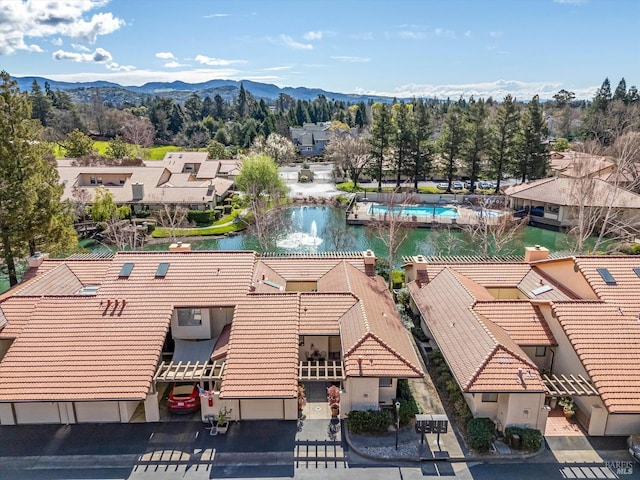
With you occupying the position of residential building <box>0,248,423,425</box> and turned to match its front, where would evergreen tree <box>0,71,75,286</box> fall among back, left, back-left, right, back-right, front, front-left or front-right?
back-right

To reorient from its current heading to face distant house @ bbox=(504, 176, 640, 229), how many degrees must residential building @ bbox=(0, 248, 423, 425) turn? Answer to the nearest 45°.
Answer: approximately 135° to its left

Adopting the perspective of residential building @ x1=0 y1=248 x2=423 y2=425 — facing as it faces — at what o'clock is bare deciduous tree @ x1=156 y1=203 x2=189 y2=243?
The bare deciduous tree is roughly at 6 o'clock from the residential building.

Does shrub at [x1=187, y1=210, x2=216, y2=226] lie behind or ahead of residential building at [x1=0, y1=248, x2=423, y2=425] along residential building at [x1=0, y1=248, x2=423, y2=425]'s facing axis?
behind

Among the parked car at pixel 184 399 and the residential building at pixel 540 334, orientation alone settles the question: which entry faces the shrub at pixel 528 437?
the residential building

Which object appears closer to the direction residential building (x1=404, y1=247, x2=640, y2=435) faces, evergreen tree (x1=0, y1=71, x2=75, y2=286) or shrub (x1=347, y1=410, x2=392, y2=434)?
the shrub

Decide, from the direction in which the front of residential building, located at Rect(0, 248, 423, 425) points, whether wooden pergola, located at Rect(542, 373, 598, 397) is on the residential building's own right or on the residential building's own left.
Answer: on the residential building's own left

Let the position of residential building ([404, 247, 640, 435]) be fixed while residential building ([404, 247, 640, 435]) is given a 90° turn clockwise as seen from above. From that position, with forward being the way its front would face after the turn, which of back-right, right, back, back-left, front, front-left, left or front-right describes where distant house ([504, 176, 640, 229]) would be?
right

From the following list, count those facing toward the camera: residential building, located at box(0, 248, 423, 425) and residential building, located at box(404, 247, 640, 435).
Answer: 2

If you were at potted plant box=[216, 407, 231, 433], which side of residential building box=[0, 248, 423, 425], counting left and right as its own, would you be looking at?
front
